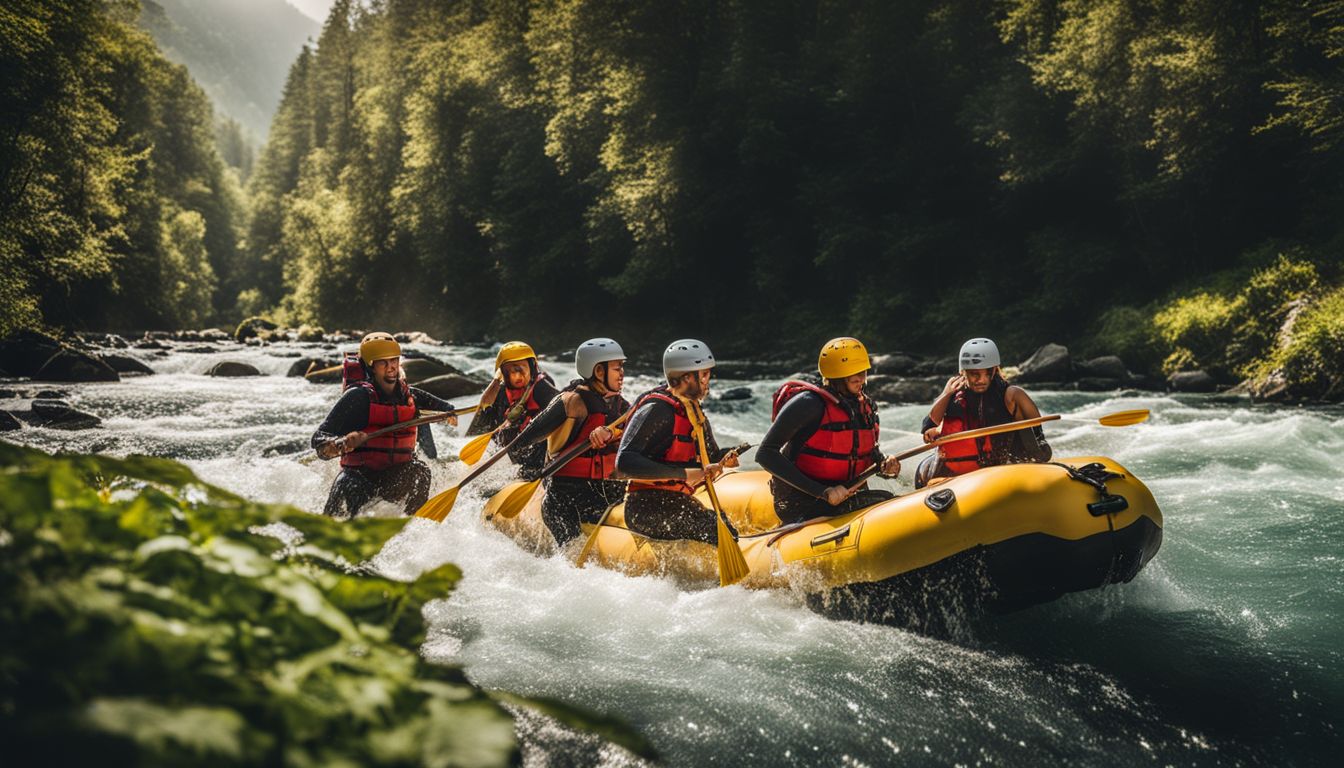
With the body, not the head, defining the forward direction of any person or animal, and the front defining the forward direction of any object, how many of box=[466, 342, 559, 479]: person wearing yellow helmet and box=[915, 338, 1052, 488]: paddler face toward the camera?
2

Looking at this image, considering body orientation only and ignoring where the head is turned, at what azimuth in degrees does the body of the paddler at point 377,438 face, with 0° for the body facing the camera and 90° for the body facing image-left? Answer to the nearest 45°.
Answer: approximately 315°

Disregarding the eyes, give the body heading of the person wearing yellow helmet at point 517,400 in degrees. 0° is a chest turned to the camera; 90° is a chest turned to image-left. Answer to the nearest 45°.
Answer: approximately 0°
